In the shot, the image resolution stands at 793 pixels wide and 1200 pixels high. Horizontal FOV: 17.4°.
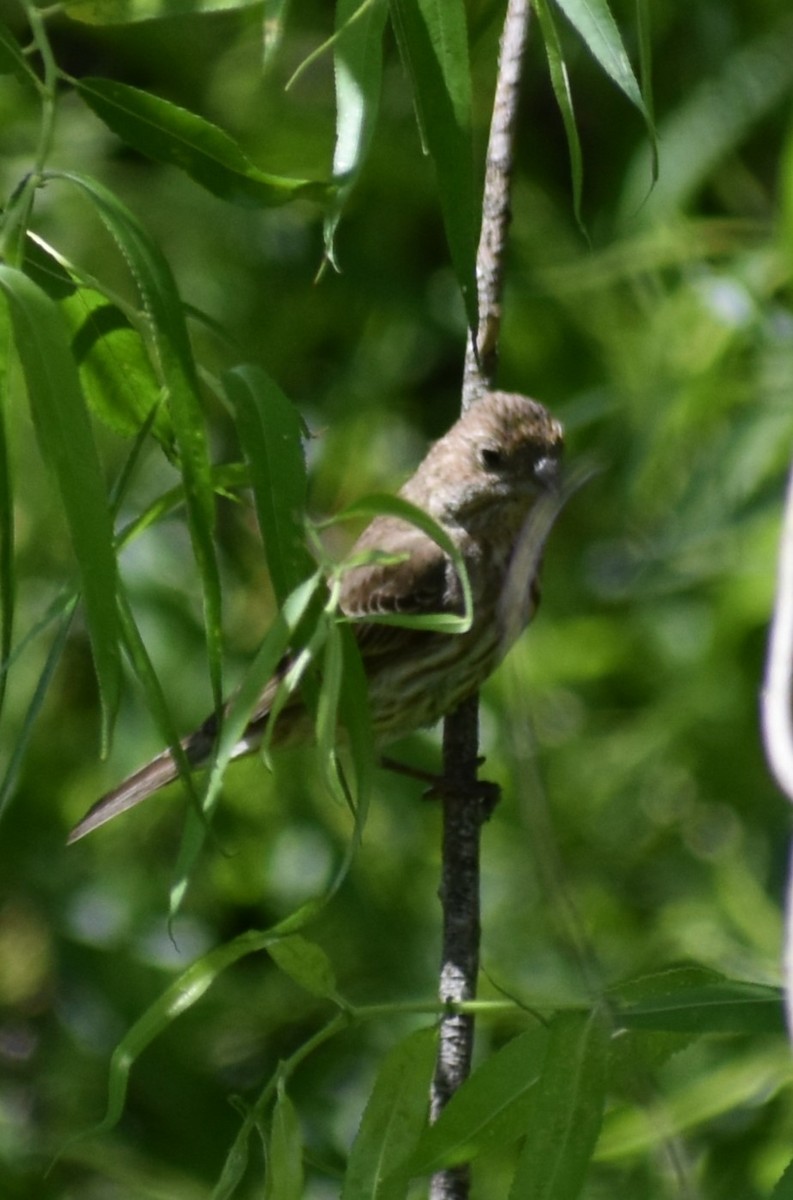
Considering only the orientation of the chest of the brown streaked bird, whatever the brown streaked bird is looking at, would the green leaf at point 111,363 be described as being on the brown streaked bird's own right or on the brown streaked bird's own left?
on the brown streaked bird's own right

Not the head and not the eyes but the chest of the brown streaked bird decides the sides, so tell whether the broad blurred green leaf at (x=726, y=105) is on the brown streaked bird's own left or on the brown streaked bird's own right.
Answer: on the brown streaked bird's own left

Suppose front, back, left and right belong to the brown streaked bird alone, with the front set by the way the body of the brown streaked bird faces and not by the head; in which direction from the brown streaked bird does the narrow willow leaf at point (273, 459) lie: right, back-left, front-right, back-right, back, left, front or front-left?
back-right

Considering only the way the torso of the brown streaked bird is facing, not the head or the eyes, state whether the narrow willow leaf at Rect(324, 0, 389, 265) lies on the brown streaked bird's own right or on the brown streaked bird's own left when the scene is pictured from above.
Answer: on the brown streaked bird's own right

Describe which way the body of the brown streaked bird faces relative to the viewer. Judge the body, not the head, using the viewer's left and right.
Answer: facing the viewer and to the right of the viewer

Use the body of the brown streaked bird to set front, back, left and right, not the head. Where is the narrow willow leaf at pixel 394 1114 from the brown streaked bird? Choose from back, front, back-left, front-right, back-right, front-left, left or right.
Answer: front-right
